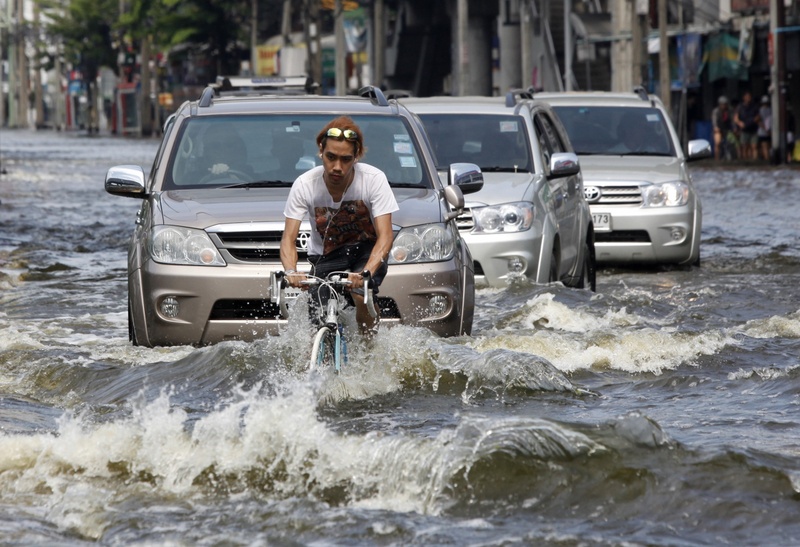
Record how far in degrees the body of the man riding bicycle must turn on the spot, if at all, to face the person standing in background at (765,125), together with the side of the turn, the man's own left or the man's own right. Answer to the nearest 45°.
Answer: approximately 180°

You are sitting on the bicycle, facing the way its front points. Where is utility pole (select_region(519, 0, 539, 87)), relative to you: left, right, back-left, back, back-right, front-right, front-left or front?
back

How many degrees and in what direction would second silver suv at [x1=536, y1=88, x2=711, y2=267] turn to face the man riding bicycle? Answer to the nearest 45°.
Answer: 0° — it already faces them

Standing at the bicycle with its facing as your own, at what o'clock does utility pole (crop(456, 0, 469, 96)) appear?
The utility pole is roughly at 6 o'clock from the bicycle.

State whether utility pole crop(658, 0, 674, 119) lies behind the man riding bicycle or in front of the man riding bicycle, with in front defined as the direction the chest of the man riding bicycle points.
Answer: behind

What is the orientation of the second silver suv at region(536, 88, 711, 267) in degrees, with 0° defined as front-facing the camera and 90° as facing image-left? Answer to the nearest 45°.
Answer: approximately 0°

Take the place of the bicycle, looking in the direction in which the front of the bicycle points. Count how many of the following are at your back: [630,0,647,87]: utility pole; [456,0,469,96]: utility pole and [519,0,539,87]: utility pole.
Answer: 3

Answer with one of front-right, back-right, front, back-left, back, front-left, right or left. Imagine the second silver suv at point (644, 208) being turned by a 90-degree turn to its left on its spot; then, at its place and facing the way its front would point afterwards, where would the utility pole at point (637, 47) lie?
left

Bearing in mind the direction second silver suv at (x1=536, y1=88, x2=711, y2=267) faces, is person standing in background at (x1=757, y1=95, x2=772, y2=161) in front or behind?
behind

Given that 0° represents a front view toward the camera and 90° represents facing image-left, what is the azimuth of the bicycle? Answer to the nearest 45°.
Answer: approximately 0°

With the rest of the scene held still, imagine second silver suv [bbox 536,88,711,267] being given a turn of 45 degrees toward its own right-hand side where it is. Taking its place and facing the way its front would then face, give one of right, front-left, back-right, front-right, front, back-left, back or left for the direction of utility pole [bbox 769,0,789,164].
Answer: back-right

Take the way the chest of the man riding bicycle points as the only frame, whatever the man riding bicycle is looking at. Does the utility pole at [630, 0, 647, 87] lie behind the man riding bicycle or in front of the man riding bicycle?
behind

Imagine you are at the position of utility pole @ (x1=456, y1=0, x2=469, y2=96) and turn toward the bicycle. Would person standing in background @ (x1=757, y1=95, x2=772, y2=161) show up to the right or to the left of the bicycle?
left
